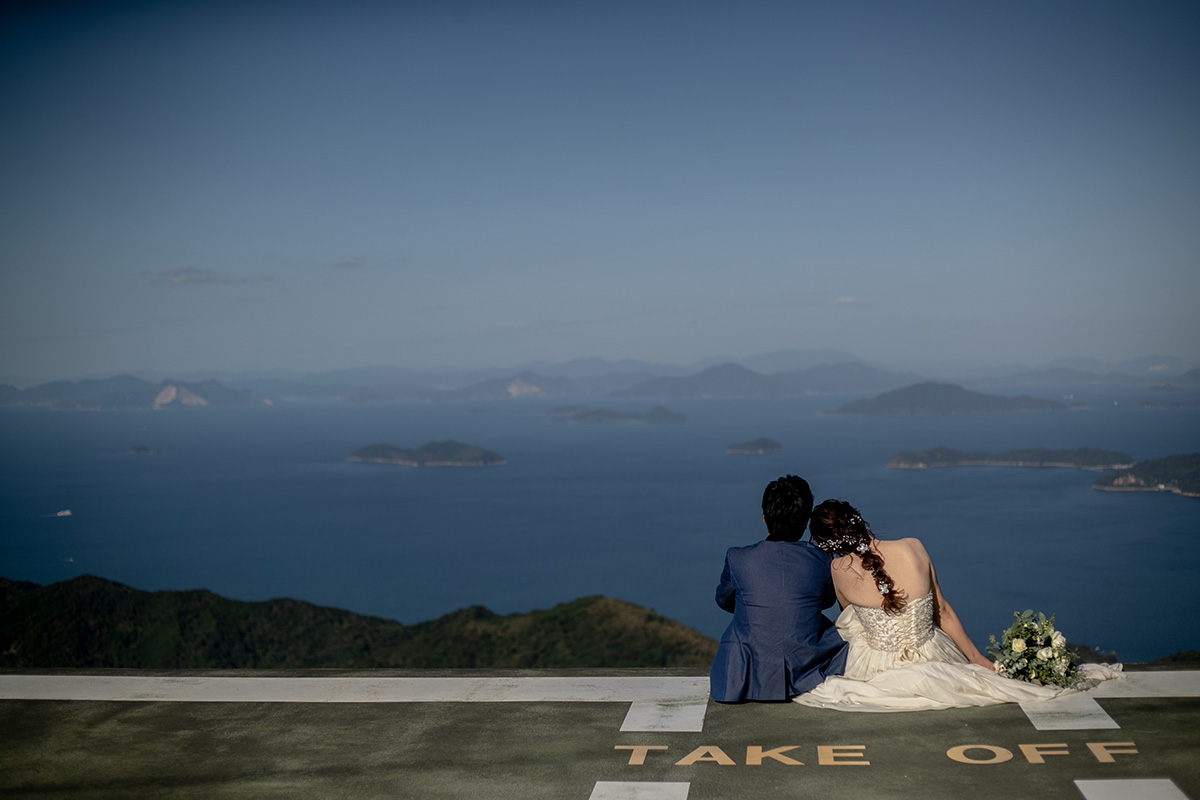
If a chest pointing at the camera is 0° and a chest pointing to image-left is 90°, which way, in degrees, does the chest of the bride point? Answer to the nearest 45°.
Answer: approximately 180°

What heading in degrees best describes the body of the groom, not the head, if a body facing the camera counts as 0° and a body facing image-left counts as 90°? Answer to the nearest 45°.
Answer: approximately 180°

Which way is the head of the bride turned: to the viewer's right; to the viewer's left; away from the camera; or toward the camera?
away from the camera

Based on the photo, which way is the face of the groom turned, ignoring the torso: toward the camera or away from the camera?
away from the camera

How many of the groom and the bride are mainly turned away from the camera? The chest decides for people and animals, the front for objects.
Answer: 2
